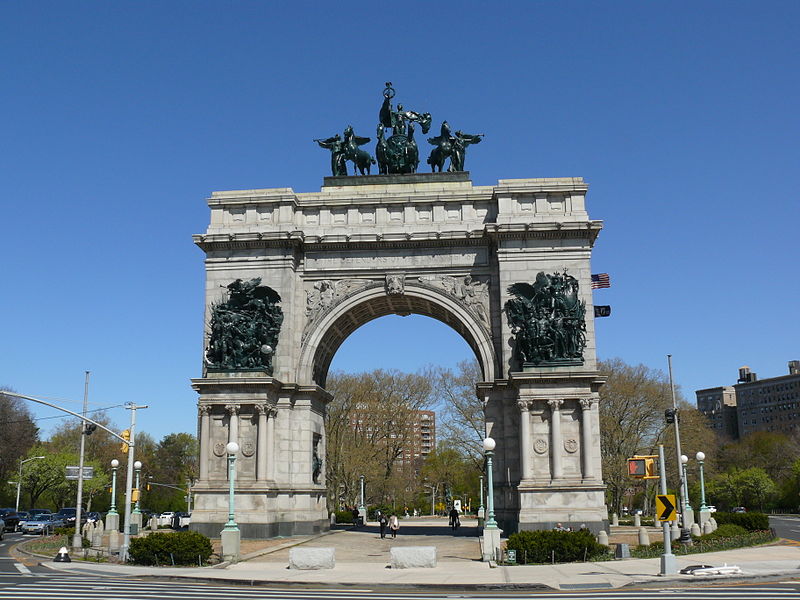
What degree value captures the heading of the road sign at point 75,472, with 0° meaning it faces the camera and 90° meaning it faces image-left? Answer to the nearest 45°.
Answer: approximately 0°

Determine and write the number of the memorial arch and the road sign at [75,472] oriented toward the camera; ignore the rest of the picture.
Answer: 2

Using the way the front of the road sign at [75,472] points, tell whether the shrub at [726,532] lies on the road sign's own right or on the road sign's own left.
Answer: on the road sign's own left

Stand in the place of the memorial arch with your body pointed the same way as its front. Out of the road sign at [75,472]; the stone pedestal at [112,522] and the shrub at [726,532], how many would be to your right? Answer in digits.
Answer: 2

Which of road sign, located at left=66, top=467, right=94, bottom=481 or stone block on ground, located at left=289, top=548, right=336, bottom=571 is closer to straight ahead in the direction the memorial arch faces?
the stone block on ground
